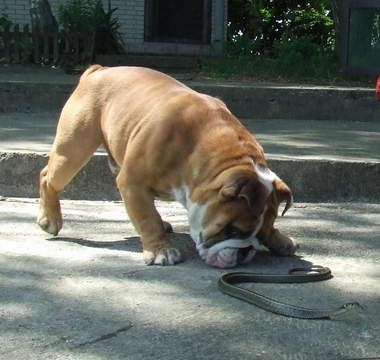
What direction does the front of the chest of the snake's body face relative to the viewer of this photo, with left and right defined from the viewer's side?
facing to the right of the viewer

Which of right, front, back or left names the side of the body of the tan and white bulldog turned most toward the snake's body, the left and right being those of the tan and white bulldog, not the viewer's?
front

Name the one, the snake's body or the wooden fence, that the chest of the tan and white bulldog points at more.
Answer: the snake's body

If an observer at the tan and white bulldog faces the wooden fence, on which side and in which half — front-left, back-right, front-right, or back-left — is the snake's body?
back-right

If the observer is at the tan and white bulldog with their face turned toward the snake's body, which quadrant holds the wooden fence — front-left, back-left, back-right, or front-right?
back-left

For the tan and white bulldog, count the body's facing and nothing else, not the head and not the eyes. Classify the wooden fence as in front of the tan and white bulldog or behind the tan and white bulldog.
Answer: behind

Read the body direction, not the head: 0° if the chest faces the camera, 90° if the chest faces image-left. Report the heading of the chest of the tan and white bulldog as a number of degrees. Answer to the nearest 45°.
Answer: approximately 315°
